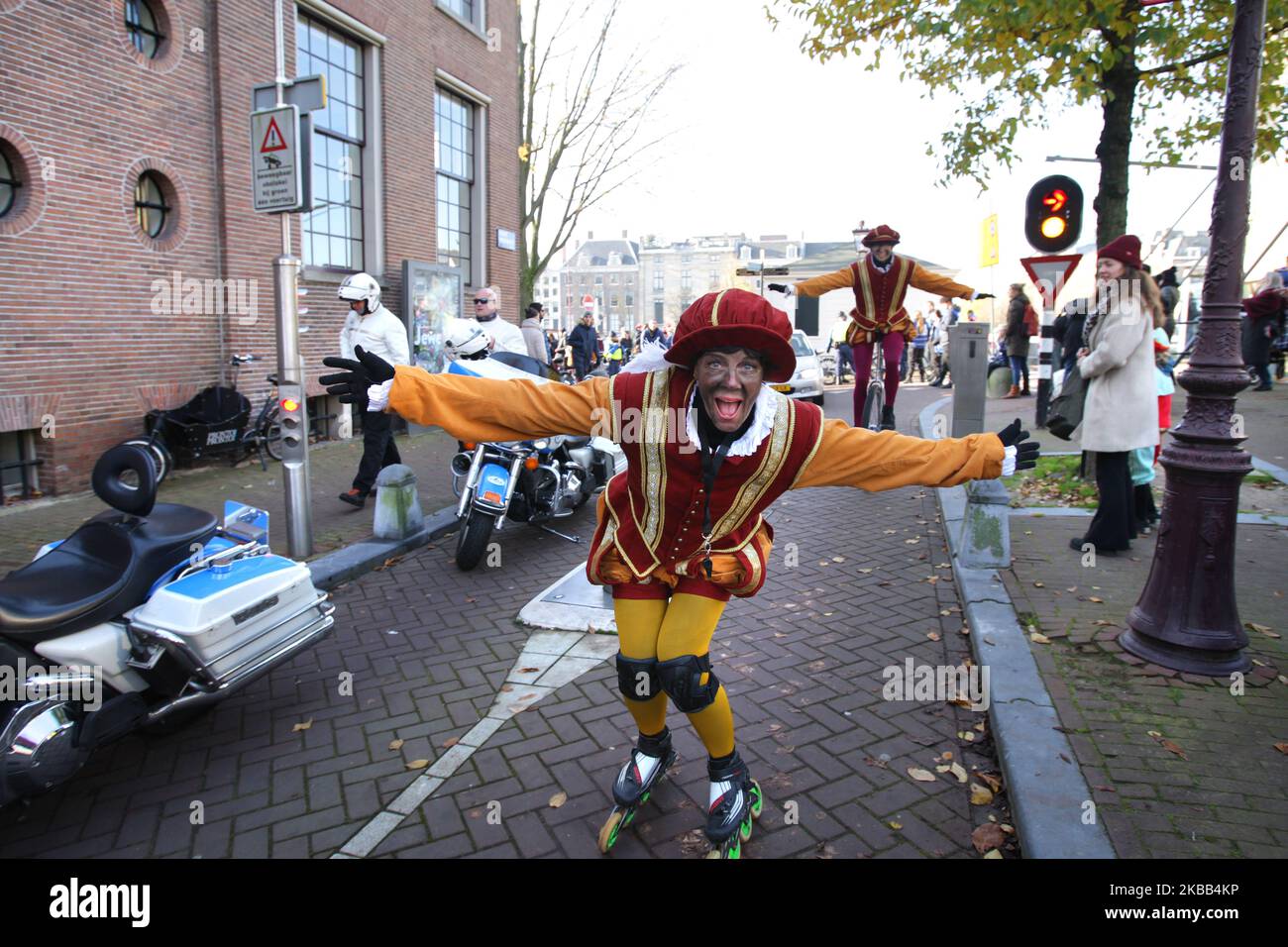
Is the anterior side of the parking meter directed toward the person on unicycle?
no

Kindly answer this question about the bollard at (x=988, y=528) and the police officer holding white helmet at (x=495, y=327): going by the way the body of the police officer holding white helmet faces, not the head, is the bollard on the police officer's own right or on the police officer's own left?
on the police officer's own left

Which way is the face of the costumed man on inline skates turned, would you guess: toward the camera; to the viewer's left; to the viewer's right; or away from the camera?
toward the camera

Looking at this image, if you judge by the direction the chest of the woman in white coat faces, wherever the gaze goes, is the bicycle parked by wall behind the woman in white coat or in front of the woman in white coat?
in front

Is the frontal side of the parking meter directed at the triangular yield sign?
no

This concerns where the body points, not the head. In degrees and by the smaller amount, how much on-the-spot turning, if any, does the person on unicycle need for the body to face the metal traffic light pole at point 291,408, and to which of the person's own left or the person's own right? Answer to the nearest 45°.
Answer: approximately 45° to the person's own right

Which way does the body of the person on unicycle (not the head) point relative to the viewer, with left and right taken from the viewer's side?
facing the viewer

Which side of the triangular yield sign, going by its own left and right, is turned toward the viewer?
front

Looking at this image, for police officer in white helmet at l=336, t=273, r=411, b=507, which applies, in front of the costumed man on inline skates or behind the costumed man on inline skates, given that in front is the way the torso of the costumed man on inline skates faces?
behind

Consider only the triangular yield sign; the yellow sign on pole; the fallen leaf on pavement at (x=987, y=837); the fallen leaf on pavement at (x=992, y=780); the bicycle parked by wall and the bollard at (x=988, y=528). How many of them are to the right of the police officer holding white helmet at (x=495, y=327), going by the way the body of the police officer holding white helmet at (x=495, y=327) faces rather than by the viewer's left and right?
1

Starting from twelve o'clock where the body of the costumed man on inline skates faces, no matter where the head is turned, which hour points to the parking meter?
The parking meter is roughly at 7 o'clock from the costumed man on inline skates.

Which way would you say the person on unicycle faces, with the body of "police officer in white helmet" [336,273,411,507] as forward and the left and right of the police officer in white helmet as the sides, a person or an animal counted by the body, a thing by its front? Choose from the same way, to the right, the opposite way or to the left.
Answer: the same way

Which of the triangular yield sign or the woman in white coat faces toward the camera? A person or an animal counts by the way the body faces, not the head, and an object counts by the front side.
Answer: the triangular yield sign

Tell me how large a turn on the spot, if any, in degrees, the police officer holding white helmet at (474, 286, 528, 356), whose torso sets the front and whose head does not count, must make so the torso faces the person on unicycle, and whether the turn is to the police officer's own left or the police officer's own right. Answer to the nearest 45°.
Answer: approximately 135° to the police officer's own left

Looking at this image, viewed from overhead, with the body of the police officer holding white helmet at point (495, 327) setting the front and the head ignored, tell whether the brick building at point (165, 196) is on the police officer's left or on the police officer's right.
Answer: on the police officer's right

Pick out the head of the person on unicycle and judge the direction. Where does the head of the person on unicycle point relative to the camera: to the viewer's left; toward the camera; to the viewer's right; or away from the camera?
toward the camera

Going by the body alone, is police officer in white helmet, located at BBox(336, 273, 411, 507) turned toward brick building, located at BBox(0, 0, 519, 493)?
no

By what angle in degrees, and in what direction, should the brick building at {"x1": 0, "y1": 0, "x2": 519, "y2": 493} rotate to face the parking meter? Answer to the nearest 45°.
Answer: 0° — it already faces it

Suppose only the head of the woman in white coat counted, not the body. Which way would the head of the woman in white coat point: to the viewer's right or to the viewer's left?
to the viewer's left

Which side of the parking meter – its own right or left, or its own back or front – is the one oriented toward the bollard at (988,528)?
front

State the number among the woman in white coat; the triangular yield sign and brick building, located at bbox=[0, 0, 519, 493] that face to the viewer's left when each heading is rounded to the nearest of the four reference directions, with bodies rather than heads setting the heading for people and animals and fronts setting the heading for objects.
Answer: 1

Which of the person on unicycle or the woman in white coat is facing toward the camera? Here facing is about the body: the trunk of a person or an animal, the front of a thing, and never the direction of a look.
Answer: the person on unicycle

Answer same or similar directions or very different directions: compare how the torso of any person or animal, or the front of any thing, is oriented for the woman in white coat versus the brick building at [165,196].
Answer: very different directions
